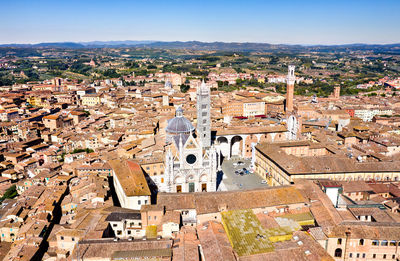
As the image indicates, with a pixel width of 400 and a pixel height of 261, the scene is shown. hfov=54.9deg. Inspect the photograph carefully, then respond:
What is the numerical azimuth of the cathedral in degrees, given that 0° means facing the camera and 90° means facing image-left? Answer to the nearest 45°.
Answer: approximately 0°
